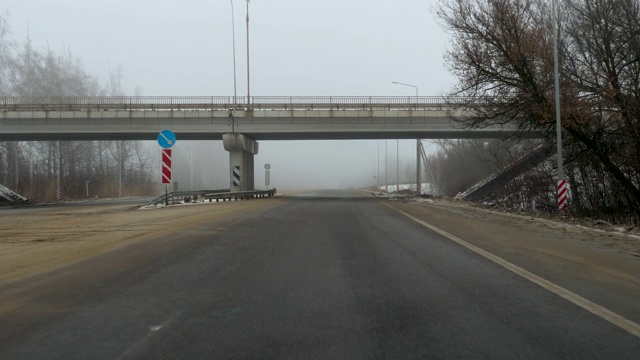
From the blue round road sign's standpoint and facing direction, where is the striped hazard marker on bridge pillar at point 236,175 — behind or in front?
behind

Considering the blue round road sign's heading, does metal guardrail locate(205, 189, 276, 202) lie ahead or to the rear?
to the rear

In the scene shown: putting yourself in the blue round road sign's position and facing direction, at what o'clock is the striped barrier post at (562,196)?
The striped barrier post is roughly at 10 o'clock from the blue round road sign.

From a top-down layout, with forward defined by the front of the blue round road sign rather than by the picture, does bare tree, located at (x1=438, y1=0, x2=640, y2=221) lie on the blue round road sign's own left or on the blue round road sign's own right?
on the blue round road sign's own left

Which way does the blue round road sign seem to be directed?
toward the camera

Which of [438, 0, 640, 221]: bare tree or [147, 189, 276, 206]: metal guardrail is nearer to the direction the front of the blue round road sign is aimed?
the bare tree

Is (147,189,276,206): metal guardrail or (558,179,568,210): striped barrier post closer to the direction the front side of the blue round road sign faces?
the striped barrier post

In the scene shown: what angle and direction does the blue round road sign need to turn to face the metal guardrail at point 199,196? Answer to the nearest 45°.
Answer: approximately 180°
